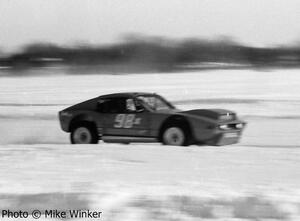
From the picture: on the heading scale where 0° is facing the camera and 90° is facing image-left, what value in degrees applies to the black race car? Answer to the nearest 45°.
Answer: approximately 315°
